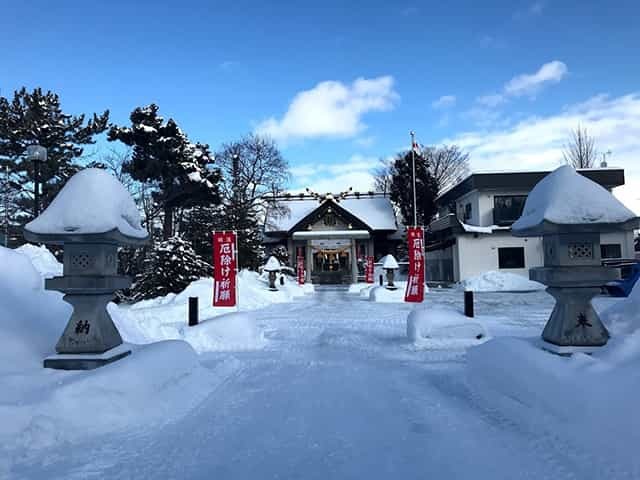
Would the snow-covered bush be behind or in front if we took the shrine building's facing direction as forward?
in front

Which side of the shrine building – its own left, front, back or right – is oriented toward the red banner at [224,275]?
front

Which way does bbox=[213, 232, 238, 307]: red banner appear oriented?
toward the camera

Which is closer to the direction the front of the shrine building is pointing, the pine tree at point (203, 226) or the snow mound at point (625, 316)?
the snow mound

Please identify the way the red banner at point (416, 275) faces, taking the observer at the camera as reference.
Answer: facing the viewer

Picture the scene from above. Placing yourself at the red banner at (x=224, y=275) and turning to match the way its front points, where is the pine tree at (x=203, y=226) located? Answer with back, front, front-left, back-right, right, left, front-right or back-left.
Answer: back

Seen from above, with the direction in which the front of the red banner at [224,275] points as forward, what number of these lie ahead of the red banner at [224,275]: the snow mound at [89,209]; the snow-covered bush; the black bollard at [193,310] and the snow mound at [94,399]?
3

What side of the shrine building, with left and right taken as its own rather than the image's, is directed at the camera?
front

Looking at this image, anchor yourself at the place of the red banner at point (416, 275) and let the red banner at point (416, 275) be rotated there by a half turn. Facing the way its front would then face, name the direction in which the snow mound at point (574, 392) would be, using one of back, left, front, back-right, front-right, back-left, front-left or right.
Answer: back

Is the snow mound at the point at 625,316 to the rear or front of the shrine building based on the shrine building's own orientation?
to the front

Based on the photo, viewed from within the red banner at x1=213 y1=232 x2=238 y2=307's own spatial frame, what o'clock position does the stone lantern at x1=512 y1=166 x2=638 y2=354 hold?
The stone lantern is roughly at 11 o'clock from the red banner.

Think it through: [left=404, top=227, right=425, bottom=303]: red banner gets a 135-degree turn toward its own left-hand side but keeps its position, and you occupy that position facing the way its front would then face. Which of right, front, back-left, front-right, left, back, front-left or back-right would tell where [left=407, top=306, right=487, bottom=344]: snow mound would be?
back-right

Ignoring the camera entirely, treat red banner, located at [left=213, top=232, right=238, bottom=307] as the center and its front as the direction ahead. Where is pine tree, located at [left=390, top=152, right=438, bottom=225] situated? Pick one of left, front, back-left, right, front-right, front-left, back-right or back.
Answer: back-left

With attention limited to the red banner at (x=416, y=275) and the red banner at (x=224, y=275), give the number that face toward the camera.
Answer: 2
